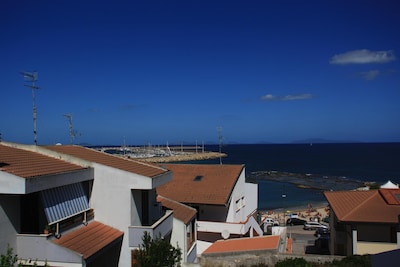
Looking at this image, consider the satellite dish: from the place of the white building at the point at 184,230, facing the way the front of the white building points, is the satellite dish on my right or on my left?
on my left

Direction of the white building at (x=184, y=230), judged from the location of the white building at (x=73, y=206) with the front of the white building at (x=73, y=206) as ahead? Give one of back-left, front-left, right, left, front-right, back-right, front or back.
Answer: left

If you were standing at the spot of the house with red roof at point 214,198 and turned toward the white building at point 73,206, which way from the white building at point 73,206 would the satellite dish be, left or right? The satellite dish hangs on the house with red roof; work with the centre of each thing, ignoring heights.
left

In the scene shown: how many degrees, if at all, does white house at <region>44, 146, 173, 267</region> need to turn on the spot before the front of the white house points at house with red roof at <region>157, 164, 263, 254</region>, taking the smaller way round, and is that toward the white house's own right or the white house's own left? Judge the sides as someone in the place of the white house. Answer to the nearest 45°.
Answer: approximately 90° to the white house's own left

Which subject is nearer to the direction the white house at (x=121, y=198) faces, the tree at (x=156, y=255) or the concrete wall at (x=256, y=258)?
the tree

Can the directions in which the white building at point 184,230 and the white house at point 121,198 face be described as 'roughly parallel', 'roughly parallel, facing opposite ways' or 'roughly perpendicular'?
roughly parallel

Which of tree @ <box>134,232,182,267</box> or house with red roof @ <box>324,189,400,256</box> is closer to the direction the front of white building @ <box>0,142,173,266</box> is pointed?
the tree

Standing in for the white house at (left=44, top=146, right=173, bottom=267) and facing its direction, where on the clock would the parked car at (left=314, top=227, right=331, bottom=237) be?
The parked car is roughly at 9 o'clock from the white house.

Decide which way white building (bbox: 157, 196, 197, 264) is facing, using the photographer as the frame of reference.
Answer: facing the viewer and to the right of the viewer

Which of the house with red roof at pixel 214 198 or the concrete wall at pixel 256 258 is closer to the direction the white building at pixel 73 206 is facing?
the concrete wall

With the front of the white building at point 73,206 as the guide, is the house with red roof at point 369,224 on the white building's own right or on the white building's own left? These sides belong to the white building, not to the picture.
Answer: on the white building's own left

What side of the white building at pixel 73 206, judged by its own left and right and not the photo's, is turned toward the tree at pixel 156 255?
front

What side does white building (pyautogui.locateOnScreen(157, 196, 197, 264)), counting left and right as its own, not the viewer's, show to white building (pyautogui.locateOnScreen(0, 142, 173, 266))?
right

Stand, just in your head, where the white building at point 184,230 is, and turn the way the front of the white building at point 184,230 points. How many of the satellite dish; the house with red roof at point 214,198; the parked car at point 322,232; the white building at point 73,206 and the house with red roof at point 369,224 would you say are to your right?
1

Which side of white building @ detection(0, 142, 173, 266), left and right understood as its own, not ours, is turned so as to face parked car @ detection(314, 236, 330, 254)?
left

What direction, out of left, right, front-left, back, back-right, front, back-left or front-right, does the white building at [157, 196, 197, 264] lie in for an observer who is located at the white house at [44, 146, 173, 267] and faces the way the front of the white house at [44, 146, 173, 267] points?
left

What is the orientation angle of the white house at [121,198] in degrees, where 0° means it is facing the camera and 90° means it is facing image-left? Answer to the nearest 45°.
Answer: approximately 315°
